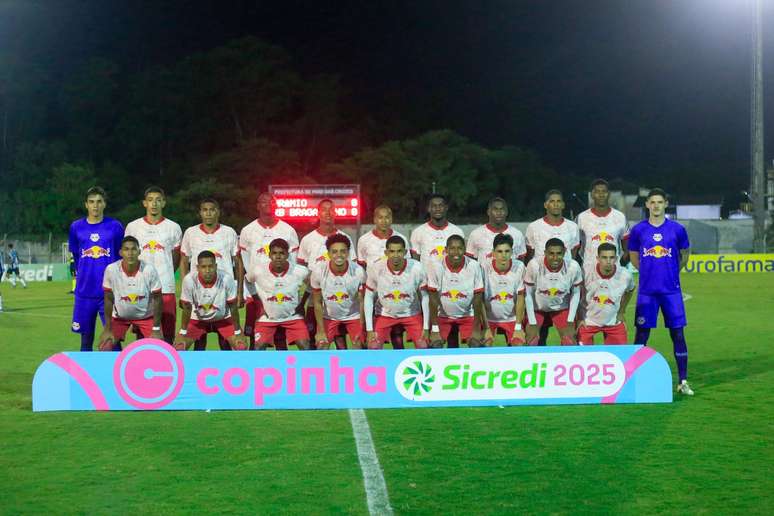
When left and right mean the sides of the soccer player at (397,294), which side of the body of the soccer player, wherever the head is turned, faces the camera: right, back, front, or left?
front

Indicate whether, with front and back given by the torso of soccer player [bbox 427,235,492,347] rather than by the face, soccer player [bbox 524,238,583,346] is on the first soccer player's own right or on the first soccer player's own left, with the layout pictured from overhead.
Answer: on the first soccer player's own left

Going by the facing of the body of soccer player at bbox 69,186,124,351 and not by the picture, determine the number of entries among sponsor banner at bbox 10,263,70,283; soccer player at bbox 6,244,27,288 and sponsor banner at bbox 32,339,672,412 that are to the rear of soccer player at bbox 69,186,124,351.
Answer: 2

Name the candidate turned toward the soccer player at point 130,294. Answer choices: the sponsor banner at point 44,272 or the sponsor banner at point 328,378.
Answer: the sponsor banner at point 44,272

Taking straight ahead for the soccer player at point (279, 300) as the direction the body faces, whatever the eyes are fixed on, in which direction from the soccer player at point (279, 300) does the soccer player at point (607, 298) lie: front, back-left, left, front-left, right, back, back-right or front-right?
left

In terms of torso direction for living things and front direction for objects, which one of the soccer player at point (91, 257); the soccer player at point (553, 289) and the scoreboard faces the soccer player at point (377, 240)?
the scoreboard

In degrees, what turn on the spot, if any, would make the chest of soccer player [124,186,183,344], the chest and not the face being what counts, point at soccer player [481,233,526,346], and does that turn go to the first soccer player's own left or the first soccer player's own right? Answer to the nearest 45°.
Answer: approximately 90° to the first soccer player's own left

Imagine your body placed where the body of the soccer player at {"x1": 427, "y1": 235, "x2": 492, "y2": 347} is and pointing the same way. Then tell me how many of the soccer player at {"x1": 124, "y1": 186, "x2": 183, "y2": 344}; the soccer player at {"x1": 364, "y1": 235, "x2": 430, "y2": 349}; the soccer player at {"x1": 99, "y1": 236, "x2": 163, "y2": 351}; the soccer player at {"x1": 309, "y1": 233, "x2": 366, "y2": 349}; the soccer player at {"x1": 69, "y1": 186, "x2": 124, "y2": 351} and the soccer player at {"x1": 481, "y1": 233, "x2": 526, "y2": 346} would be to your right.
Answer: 5

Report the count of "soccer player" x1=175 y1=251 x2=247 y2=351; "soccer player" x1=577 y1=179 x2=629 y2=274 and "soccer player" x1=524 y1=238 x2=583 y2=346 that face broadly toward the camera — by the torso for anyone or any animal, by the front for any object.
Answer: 3

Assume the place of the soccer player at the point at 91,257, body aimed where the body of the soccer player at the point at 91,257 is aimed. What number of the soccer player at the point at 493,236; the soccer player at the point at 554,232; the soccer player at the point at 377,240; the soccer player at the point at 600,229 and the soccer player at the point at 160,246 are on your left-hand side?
5

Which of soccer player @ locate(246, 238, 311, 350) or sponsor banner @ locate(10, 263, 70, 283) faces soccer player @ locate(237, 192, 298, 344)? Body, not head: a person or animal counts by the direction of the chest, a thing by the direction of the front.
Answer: the sponsor banner

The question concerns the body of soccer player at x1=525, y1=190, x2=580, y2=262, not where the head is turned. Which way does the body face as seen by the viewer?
toward the camera

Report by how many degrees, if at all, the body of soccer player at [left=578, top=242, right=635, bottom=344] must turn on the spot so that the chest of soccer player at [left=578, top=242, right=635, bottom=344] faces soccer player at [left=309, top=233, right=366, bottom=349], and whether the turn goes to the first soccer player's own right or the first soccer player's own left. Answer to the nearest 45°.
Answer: approximately 90° to the first soccer player's own right
